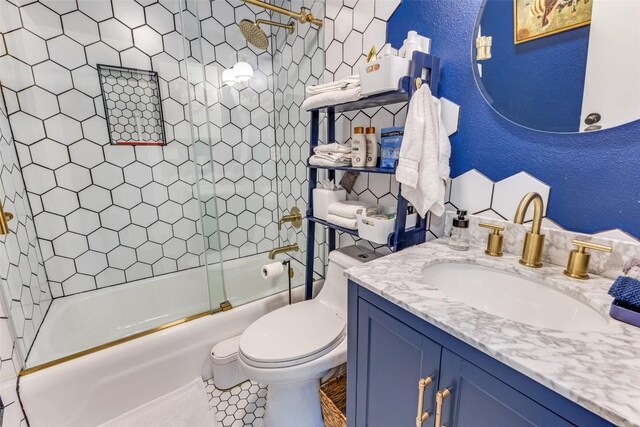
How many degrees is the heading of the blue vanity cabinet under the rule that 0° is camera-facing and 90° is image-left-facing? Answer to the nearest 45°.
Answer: approximately 45°

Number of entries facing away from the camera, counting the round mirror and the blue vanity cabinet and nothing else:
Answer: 0

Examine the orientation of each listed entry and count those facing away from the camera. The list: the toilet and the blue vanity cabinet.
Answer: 0

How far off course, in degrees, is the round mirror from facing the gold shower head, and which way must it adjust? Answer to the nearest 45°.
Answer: approximately 45° to its right

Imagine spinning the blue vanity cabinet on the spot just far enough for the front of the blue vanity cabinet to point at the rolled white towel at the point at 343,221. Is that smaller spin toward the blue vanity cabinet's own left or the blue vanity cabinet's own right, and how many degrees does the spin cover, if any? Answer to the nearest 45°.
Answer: approximately 90° to the blue vanity cabinet's own right

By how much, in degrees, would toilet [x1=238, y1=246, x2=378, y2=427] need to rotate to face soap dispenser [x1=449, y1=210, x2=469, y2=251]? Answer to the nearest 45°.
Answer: approximately 135° to its left

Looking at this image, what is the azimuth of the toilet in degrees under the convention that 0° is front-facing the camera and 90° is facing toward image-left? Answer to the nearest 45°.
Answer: approximately 45°

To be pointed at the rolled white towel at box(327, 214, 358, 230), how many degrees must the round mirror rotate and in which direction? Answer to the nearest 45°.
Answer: approximately 45° to its right

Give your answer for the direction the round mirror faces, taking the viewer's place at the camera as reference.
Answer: facing the viewer and to the left of the viewer

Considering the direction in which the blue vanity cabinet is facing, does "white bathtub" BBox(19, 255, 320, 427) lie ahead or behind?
ahead

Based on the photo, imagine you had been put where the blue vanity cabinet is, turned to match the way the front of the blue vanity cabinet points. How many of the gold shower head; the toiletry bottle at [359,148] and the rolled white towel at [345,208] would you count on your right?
3

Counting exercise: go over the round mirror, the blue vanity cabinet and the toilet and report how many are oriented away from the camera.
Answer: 0

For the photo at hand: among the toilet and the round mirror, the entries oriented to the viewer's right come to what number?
0
